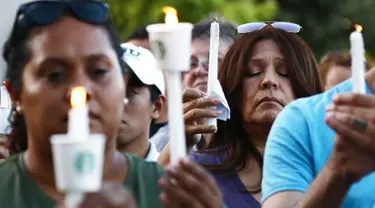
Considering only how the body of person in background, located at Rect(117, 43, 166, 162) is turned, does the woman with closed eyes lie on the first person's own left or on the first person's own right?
on the first person's own left

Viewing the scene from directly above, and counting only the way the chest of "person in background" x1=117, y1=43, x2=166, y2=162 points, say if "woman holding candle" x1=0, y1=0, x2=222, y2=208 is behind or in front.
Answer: in front

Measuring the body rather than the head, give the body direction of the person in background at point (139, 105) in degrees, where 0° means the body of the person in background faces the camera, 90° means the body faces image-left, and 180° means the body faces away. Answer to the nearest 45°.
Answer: approximately 45°

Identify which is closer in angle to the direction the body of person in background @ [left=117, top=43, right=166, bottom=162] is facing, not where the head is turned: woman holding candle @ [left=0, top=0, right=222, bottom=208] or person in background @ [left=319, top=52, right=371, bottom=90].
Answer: the woman holding candle

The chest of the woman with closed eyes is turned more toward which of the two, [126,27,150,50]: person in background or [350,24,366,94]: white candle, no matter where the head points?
the white candle

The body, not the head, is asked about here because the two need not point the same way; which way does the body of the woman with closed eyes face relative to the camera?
toward the camera

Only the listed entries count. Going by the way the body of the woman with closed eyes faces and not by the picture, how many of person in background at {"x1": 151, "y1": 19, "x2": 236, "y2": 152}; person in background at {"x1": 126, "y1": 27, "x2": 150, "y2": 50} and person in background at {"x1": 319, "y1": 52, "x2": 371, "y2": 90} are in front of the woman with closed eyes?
0

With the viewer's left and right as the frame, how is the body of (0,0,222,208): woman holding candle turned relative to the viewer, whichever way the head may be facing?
facing the viewer

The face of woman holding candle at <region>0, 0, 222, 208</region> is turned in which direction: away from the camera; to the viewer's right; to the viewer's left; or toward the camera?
toward the camera

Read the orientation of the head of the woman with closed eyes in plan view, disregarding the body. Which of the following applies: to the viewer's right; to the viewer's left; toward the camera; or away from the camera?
toward the camera

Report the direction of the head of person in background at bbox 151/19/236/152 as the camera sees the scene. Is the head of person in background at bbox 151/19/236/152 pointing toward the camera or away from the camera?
toward the camera

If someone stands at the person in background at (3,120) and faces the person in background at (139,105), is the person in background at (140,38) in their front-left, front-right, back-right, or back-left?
front-left

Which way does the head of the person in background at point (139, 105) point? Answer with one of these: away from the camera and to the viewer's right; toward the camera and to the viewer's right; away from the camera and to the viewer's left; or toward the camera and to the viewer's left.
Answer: toward the camera and to the viewer's left

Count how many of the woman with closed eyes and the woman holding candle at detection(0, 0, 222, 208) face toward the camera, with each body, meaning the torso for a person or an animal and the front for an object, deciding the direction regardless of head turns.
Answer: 2
